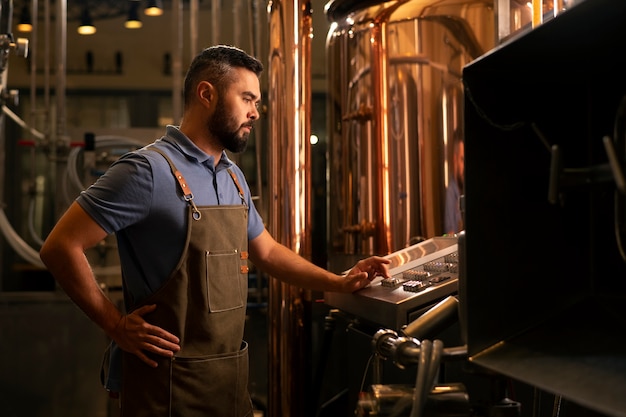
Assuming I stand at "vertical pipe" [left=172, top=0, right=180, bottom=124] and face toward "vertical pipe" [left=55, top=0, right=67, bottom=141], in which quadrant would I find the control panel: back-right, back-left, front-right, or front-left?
back-left

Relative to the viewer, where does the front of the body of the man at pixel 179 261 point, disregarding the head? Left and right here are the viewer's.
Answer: facing the viewer and to the right of the viewer

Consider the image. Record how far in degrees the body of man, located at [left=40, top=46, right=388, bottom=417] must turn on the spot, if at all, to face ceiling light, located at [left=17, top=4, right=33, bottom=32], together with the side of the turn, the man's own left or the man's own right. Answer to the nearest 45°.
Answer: approximately 135° to the man's own left

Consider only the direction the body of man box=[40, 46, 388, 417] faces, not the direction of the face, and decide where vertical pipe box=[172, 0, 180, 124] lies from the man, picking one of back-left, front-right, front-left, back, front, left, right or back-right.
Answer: back-left

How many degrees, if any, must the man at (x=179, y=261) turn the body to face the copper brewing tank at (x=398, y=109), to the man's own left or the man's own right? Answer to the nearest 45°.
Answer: approximately 90° to the man's own left
